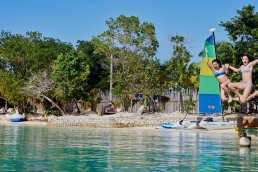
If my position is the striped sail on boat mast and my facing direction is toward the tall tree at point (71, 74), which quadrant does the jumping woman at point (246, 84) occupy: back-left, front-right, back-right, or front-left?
back-left

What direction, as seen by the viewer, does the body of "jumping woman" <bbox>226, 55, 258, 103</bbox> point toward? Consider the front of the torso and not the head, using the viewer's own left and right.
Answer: facing the viewer and to the left of the viewer

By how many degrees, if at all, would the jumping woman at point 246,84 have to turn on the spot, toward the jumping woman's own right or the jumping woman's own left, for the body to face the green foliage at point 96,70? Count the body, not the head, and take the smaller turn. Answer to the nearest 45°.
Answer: approximately 90° to the jumping woman's own right

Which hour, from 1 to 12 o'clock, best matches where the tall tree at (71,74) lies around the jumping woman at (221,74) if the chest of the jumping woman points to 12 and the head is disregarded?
The tall tree is roughly at 5 o'clock from the jumping woman.

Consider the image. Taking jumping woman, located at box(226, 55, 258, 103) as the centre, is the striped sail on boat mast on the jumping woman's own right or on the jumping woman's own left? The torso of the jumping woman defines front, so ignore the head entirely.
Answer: on the jumping woman's own right

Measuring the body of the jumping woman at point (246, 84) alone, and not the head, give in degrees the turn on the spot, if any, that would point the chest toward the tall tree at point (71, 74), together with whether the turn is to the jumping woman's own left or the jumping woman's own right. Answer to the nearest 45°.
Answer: approximately 90° to the jumping woman's own right

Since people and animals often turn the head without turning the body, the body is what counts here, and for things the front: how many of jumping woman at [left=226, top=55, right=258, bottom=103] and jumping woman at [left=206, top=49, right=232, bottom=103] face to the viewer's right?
0

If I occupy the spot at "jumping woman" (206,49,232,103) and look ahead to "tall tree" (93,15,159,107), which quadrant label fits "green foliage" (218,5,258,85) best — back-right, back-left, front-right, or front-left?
front-right

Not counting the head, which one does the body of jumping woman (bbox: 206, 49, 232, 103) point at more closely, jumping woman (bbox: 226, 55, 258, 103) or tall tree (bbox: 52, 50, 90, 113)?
the jumping woman

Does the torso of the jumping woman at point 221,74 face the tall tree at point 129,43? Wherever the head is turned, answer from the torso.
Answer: no

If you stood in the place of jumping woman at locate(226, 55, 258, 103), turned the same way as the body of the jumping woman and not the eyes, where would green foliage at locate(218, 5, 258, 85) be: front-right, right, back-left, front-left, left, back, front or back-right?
back-right

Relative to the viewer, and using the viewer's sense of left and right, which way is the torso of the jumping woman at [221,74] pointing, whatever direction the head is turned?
facing the viewer

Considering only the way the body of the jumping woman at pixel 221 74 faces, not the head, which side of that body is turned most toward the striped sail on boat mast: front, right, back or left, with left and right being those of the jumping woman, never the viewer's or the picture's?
back
